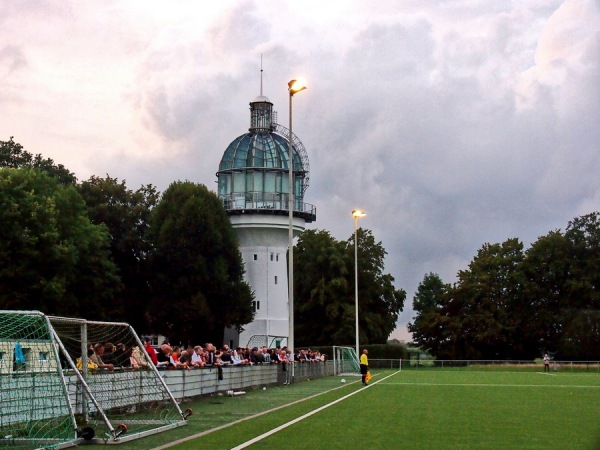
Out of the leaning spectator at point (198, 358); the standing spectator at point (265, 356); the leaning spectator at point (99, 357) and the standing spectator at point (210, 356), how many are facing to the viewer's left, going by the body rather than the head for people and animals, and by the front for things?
0

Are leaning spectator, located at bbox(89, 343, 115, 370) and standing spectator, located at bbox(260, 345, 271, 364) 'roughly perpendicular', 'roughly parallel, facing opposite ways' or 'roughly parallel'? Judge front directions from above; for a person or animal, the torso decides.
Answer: roughly parallel

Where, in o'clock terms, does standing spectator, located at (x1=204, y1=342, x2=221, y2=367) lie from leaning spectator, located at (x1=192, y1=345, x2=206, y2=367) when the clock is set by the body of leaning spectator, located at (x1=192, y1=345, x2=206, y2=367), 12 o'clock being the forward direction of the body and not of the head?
standing spectator, located at (x1=204, y1=342, x2=221, y2=367) is roughly at 8 o'clock from leaning spectator, located at (x1=192, y1=345, x2=206, y2=367).

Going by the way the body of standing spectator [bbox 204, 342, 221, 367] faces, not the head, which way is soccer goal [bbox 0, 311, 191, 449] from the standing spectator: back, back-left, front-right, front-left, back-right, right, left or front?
front-right

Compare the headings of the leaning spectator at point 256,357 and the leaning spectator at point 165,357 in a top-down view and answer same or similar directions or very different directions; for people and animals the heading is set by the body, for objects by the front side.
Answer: same or similar directions

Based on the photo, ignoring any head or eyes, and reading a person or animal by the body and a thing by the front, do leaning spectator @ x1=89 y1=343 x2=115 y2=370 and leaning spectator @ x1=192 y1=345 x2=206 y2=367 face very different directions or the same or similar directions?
same or similar directions

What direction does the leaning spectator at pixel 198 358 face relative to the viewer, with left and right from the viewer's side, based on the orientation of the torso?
facing the viewer and to the right of the viewer

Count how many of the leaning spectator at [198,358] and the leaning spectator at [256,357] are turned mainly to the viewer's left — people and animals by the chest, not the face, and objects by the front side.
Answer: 0

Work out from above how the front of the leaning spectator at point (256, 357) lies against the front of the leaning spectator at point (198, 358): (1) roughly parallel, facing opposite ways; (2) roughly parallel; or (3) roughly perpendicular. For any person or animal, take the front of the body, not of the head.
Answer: roughly parallel
